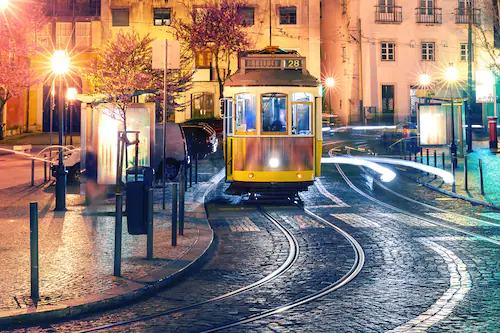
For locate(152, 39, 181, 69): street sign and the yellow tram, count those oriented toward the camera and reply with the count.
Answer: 1

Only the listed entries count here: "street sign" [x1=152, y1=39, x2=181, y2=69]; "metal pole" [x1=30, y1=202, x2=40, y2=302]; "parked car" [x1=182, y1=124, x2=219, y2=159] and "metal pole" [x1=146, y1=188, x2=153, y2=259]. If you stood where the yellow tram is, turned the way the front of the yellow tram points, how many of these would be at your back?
1

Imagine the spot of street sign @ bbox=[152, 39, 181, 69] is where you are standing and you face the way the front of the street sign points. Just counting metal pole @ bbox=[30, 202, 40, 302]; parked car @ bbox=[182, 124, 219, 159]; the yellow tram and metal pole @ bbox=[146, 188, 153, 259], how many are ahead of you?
2

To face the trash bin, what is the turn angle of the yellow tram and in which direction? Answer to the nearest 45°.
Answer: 0° — it already faces it

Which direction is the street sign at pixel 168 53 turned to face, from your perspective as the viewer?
facing away from the viewer

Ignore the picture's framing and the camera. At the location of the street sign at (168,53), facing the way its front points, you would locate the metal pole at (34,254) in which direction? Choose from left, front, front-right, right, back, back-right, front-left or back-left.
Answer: back

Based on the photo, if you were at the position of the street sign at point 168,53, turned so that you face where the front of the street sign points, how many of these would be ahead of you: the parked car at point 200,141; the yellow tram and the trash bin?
1

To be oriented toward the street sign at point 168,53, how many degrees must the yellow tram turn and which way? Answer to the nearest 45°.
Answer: approximately 45° to its right

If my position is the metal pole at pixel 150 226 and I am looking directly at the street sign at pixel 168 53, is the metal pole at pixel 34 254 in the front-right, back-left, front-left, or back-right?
back-left
